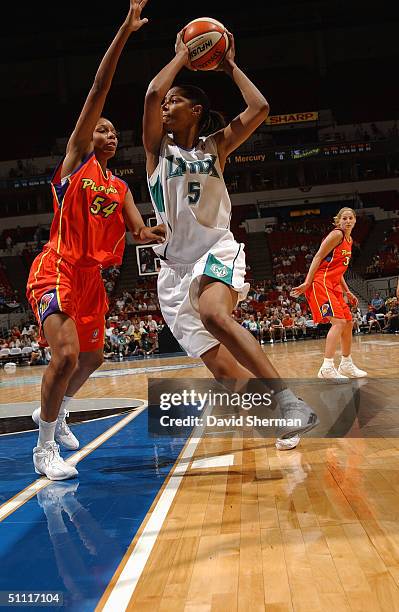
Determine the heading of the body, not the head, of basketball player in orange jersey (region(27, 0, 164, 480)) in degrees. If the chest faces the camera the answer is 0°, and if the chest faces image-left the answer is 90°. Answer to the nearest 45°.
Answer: approximately 315°

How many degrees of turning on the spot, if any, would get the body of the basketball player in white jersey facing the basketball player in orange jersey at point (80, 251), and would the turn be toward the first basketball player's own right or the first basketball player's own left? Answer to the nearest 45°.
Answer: approximately 90° to the first basketball player's own right

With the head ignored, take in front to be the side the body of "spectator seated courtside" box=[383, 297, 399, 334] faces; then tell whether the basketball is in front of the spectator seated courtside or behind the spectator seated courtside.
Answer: in front

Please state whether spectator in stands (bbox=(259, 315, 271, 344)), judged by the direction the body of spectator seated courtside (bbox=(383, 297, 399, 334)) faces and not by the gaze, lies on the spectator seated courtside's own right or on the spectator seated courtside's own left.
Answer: on the spectator seated courtside's own right

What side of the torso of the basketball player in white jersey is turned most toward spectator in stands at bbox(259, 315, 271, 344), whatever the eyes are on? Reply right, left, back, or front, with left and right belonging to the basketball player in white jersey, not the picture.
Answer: back

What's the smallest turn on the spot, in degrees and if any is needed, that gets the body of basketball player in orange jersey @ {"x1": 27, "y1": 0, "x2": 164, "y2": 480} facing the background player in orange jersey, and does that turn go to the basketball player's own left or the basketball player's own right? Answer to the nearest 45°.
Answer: approximately 90° to the basketball player's own left

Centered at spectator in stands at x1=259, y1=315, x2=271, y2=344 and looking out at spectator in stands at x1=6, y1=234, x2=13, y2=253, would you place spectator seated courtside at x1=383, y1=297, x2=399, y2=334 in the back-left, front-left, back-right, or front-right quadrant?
back-right
